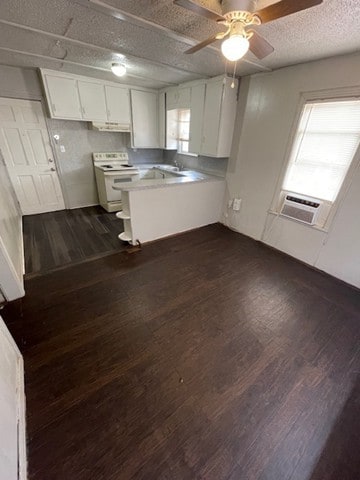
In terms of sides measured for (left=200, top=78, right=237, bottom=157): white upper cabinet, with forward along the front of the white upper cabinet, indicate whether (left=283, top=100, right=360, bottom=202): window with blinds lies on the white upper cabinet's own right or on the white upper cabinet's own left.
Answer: on the white upper cabinet's own left

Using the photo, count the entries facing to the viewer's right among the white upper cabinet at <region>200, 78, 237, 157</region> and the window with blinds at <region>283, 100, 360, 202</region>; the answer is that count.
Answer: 0

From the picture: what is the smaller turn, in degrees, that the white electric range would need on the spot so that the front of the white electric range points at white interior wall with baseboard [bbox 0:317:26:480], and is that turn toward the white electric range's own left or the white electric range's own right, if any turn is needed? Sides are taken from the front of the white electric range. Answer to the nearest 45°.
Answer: approximately 45° to the white electric range's own right

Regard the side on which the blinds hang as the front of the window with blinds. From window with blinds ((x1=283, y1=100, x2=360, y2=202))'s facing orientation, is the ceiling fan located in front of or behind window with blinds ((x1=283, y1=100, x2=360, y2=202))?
in front

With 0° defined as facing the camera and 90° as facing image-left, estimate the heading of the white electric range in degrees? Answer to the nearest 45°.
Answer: approximately 315°

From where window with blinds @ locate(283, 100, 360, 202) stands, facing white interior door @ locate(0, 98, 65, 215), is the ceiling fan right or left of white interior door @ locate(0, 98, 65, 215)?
left

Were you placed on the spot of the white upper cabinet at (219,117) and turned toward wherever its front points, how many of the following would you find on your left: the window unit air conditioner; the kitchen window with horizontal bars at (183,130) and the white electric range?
1

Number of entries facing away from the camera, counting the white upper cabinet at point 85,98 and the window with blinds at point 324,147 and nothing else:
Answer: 0

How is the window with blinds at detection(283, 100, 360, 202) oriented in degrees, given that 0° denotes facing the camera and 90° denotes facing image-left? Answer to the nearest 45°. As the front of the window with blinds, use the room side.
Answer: approximately 45°
